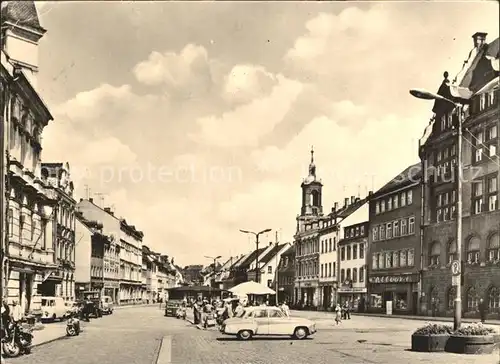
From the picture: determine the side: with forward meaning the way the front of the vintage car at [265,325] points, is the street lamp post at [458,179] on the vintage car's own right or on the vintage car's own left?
on the vintage car's own right

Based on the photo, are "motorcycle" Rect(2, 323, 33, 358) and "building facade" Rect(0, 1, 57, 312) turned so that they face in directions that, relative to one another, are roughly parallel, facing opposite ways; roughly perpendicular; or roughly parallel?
roughly perpendicular

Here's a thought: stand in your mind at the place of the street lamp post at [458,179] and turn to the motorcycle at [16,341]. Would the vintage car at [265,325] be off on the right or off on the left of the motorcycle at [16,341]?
right

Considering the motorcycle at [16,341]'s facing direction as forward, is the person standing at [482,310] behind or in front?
behind

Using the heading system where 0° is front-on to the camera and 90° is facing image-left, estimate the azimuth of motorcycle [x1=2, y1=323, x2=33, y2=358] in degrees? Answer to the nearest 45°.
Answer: approximately 45°

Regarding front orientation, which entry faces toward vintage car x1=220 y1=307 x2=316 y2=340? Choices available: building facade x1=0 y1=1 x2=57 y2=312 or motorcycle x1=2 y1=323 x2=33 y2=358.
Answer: the building facade
